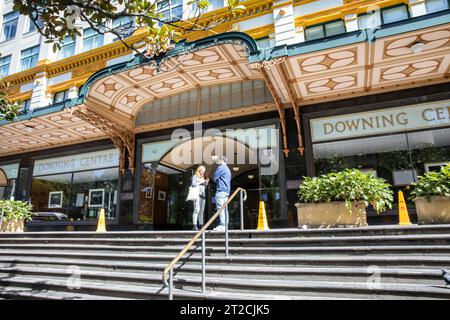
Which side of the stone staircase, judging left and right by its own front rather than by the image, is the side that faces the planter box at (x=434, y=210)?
left

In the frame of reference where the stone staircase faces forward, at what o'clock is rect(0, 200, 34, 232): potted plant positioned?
The potted plant is roughly at 4 o'clock from the stone staircase.

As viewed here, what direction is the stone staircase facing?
toward the camera

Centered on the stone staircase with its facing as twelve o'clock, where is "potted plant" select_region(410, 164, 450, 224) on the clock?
The potted plant is roughly at 9 o'clock from the stone staircase.

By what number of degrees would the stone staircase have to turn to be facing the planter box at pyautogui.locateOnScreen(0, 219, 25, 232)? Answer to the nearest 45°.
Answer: approximately 135° to its right
